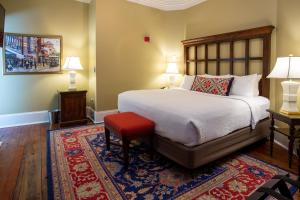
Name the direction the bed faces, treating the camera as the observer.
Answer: facing the viewer and to the left of the viewer

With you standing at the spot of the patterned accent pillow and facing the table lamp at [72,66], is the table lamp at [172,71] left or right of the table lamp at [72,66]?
right

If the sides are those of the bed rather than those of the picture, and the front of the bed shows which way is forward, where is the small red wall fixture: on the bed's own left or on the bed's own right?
on the bed's own right

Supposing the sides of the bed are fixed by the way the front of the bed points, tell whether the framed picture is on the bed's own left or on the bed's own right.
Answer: on the bed's own right
